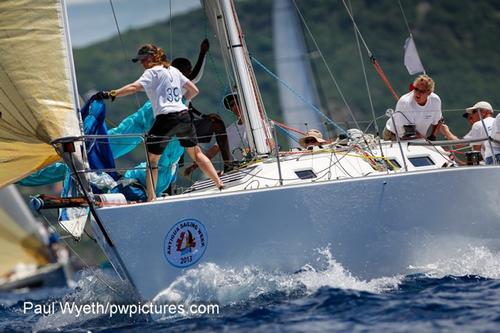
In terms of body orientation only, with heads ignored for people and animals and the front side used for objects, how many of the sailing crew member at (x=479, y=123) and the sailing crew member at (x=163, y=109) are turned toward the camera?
0

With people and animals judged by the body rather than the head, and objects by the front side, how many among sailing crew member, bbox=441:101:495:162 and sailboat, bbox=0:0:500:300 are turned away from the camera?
0

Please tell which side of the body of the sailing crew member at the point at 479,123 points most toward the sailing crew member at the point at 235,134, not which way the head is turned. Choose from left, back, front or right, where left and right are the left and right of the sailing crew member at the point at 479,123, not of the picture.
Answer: front

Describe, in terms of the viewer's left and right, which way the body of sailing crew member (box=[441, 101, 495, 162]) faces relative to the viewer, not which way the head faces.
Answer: facing to the left of the viewer

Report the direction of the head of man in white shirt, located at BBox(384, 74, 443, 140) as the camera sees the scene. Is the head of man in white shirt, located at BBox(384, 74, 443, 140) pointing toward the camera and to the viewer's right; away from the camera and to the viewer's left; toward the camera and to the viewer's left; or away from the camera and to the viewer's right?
toward the camera and to the viewer's left

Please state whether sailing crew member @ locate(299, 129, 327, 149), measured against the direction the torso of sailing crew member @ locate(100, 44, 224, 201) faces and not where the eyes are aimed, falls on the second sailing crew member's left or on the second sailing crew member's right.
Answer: on the second sailing crew member's right

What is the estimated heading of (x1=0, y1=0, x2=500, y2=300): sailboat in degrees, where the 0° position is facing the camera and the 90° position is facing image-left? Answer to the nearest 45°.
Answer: approximately 45°

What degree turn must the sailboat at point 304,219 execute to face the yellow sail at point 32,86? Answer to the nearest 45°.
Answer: approximately 45° to its right

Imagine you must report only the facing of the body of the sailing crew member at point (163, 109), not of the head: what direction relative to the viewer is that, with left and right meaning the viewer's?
facing away from the viewer and to the left of the viewer
